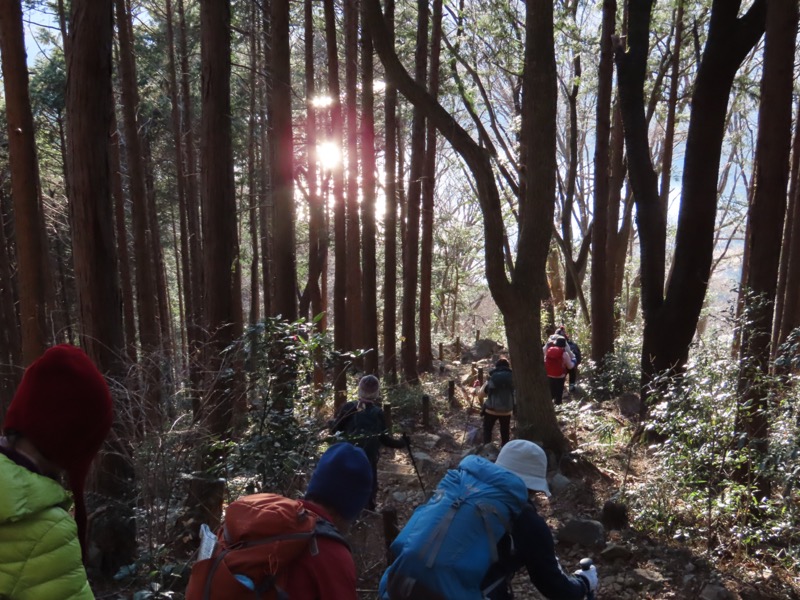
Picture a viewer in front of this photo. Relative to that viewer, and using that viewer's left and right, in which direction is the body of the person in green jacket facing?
facing away from the viewer and to the right of the viewer

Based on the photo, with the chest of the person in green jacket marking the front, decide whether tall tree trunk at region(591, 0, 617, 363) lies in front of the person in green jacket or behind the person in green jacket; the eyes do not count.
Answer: in front

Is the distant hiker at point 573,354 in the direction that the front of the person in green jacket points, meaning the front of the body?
yes

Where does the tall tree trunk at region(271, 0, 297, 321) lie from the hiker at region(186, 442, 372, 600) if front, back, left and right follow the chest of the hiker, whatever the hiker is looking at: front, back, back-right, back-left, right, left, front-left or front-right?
front-left

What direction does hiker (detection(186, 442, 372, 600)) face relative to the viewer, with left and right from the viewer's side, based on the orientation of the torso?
facing away from the viewer and to the right of the viewer

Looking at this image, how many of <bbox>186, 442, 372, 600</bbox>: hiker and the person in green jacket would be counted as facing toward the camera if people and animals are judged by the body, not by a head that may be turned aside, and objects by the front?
0

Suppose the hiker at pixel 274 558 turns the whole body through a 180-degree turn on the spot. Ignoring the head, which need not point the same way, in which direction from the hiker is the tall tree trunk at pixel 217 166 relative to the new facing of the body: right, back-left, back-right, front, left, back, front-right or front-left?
back-right

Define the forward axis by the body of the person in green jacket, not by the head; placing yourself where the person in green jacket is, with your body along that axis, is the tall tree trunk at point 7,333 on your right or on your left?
on your left

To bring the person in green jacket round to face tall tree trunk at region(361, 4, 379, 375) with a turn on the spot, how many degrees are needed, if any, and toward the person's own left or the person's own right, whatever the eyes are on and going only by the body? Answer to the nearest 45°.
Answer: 0° — they already face it

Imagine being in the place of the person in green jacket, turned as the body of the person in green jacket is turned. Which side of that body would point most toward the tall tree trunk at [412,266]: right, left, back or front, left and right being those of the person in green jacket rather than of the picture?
front

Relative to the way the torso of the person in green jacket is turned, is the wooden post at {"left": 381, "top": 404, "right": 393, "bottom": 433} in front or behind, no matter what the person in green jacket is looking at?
in front

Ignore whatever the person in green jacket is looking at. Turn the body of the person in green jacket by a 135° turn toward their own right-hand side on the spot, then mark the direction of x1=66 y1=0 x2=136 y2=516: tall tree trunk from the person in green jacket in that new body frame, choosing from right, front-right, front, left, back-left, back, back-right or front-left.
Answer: back

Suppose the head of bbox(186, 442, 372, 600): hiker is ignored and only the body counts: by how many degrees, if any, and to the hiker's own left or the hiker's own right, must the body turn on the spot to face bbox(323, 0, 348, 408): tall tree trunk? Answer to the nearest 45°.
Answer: approximately 45° to the hiker's own left
